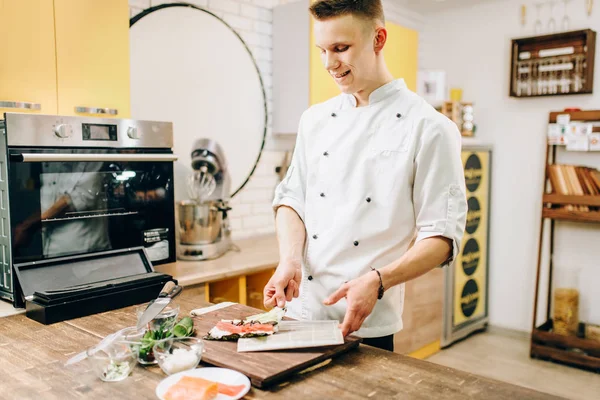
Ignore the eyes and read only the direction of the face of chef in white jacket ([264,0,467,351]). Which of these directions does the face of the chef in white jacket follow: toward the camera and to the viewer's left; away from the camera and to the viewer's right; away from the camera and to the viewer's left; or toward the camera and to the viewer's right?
toward the camera and to the viewer's left

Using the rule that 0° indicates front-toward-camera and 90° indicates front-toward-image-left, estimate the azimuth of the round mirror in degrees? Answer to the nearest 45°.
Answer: approximately 315°

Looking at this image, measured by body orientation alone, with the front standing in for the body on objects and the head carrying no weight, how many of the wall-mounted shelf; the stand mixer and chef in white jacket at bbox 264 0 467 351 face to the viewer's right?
0

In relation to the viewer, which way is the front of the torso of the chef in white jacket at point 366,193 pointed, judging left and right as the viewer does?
facing the viewer and to the left of the viewer

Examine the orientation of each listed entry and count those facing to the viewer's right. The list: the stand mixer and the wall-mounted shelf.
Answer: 0

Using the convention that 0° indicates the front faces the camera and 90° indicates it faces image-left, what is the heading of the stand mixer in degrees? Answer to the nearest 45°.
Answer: approximately 45°

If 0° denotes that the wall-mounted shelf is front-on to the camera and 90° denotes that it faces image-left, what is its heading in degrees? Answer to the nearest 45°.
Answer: approximately 45°

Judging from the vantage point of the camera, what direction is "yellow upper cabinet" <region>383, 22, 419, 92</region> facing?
facing the viewer and to the right of the viewer

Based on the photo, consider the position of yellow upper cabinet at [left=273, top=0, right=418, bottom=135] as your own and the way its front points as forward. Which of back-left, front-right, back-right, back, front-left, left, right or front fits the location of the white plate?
front-right

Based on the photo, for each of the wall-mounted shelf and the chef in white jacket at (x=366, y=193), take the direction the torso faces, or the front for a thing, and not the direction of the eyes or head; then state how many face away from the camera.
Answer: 0
